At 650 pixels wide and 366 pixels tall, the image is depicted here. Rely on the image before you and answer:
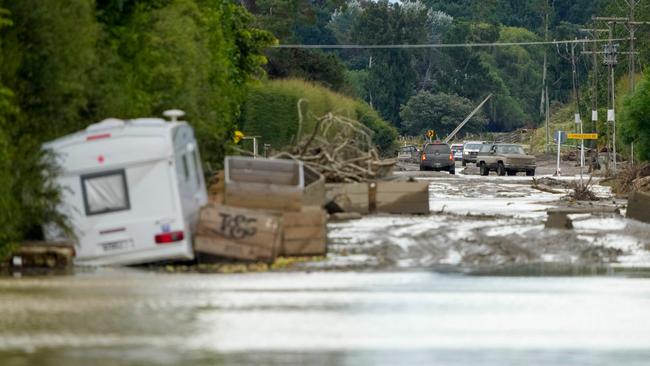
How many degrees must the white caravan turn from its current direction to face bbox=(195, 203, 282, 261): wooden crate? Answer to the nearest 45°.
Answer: approximately 90° to its right

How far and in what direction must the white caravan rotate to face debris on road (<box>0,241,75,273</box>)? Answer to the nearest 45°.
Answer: approximately 90° to its left

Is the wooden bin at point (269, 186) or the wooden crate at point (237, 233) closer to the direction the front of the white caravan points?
the wooden bin

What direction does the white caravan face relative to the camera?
away from the camera
